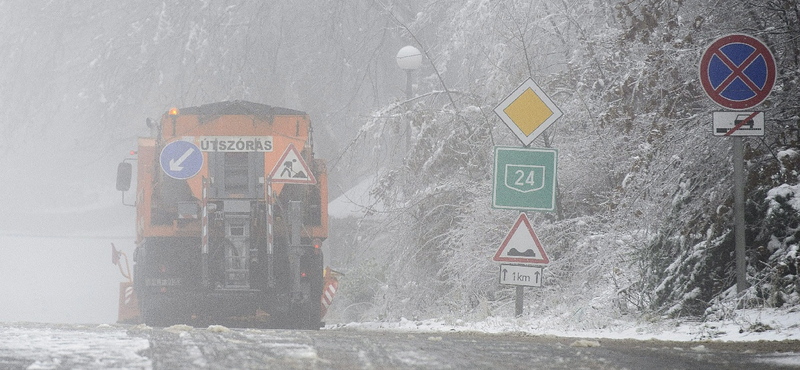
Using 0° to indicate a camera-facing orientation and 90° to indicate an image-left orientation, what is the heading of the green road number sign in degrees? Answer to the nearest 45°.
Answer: approximately 0°

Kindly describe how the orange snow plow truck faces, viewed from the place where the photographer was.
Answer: facing away from the viewer

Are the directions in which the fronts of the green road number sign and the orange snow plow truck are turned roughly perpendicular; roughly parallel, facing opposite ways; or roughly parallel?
roughly parallel, facing opposite ways

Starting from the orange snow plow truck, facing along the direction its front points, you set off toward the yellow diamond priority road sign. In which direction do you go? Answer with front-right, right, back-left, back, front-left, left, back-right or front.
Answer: back-right

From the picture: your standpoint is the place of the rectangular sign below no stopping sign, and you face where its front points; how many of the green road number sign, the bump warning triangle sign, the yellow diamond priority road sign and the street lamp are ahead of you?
0

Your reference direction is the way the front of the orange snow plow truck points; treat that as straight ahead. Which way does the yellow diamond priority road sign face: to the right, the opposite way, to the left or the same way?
the opposite way

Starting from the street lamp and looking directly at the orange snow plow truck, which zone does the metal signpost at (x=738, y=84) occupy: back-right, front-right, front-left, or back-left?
front-left

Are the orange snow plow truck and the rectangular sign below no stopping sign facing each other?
no

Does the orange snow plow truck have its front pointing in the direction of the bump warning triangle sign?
no

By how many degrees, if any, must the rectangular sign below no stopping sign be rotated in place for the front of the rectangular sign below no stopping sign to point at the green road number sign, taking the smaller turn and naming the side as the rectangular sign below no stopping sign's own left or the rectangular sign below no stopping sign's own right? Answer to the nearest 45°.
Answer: approximately 135° to the rectangular sign below no stopping sign's own right

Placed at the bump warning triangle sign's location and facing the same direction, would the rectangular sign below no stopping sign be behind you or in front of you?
in front

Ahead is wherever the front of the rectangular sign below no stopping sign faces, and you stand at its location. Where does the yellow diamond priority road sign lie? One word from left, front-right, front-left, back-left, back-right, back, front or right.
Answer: back-right

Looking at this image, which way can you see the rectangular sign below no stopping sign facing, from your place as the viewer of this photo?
facing the viewer

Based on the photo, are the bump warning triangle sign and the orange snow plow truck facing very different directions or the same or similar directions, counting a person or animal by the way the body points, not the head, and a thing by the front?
very different directions

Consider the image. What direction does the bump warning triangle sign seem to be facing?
toward the camera

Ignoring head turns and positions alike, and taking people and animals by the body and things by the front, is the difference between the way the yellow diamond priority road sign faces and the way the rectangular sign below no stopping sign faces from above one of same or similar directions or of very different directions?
same or similar directions

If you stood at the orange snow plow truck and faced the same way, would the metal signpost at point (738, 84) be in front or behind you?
behind

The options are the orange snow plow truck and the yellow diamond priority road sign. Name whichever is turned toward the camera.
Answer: the yellow diamond priority road sign
